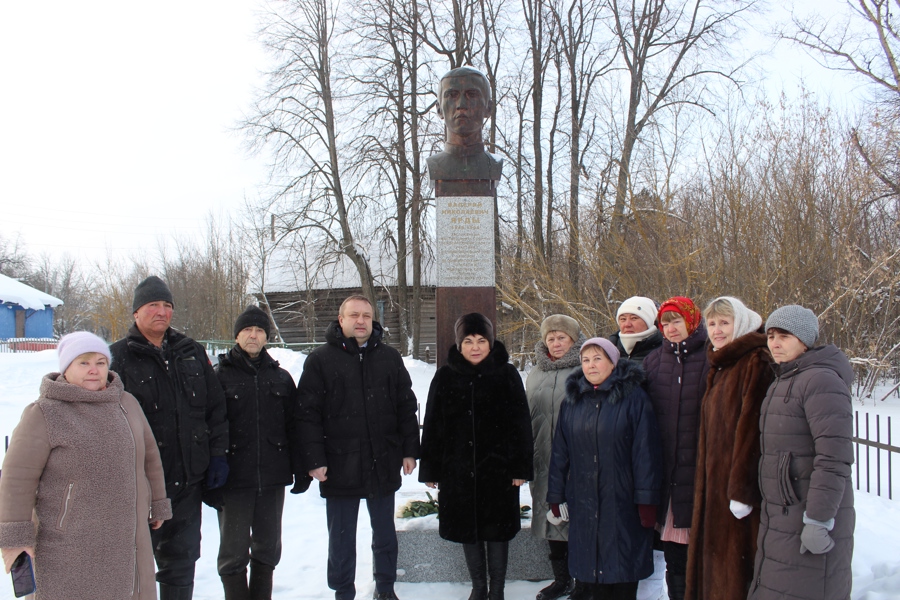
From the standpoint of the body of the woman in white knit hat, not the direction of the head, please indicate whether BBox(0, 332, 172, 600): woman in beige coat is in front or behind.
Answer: in front

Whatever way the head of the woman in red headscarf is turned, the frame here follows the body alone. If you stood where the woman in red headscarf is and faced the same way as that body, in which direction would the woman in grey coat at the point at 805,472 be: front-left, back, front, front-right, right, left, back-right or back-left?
left

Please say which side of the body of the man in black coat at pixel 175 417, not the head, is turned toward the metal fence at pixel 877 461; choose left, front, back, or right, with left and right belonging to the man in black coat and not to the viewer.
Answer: left

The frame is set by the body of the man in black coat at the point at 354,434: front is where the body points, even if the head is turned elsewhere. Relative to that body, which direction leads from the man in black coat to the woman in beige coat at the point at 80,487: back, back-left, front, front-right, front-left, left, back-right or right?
front-right

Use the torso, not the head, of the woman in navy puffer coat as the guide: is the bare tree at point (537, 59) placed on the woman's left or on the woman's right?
on the woman's right

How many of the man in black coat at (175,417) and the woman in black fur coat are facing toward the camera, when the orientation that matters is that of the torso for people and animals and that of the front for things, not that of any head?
2

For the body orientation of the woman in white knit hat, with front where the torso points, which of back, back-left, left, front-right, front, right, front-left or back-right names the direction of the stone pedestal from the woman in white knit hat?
right

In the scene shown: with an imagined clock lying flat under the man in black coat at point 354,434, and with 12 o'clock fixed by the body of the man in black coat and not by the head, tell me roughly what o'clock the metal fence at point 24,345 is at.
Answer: The metal fence is roughly at 5 o'clock from the man in black coat.

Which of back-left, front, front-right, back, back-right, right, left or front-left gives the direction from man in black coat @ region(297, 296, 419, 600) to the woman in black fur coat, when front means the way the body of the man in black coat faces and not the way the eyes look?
left
